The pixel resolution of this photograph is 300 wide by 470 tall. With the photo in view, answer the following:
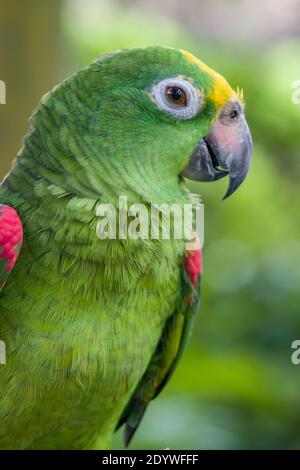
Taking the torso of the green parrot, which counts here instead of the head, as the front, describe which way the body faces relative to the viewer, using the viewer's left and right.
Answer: facing the viewer and to the right of the viewer
